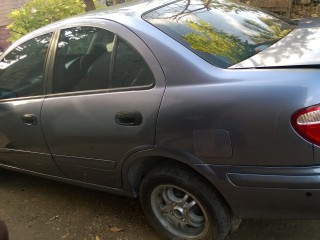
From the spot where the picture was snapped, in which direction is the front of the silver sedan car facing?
facing away from the viewer and to the left of the viewer

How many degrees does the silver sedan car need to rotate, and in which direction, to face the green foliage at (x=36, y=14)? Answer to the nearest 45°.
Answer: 0° — it already faces it
